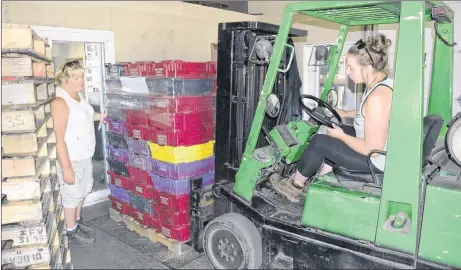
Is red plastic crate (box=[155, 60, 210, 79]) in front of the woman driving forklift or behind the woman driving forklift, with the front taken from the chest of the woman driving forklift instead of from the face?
in front

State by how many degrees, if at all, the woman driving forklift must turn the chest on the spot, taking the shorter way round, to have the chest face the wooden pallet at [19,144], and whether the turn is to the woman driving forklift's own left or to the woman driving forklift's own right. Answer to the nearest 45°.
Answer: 0° — they already face it

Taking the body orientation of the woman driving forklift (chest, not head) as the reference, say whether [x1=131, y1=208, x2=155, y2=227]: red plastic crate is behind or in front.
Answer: in front

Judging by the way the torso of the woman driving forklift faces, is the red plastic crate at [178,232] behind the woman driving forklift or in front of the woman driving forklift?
in front

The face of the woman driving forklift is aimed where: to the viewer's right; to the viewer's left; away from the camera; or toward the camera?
to the viewer's left

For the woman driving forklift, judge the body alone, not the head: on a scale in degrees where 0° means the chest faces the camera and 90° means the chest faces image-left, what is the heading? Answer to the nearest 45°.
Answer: approximately 90°
